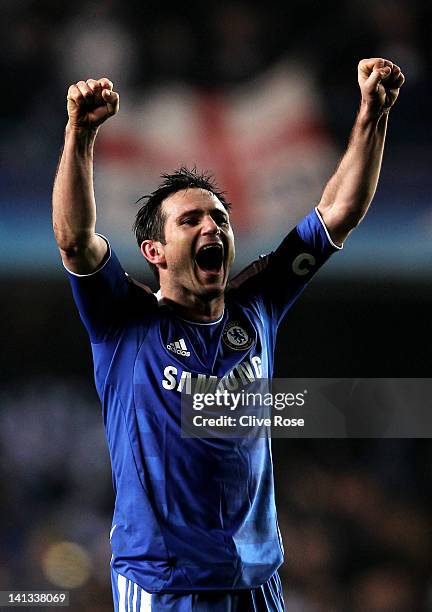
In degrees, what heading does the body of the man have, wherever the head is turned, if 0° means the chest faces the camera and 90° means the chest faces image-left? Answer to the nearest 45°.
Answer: approximately 315°
